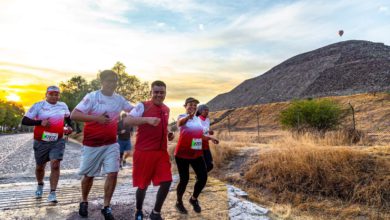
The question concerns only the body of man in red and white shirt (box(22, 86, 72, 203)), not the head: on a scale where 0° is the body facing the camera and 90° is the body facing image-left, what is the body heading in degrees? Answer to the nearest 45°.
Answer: approximately 0°

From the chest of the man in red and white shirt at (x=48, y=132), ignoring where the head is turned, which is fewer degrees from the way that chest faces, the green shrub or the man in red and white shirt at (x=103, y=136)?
the man in red and white shirt

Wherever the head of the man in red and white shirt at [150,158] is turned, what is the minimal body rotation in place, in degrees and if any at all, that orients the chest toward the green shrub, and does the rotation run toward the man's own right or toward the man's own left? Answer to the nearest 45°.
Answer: approximately 90° to the man's own left

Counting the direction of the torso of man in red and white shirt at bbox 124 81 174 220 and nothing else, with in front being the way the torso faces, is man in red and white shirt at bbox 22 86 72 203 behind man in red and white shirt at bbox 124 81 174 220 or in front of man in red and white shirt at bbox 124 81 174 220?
behind

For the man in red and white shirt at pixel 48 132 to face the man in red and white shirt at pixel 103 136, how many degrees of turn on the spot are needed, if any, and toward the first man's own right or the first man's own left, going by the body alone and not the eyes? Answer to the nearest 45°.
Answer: approximately 45° to the first man's own left

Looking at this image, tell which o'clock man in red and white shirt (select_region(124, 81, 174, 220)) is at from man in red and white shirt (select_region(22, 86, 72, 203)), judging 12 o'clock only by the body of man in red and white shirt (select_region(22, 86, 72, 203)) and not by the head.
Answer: man in red and white shirt (select_region(124, 81, 174, 220)) is roughly at 11 o'clock from man in red and white shirt (select_region(22, 86, 72, 203)).

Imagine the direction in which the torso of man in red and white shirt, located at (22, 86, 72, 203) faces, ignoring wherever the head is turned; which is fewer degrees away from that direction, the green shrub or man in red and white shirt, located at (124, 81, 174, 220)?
the man in red and white shirt

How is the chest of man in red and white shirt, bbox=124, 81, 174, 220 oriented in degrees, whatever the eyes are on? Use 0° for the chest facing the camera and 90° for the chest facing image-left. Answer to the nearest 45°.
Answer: approximately 315°
